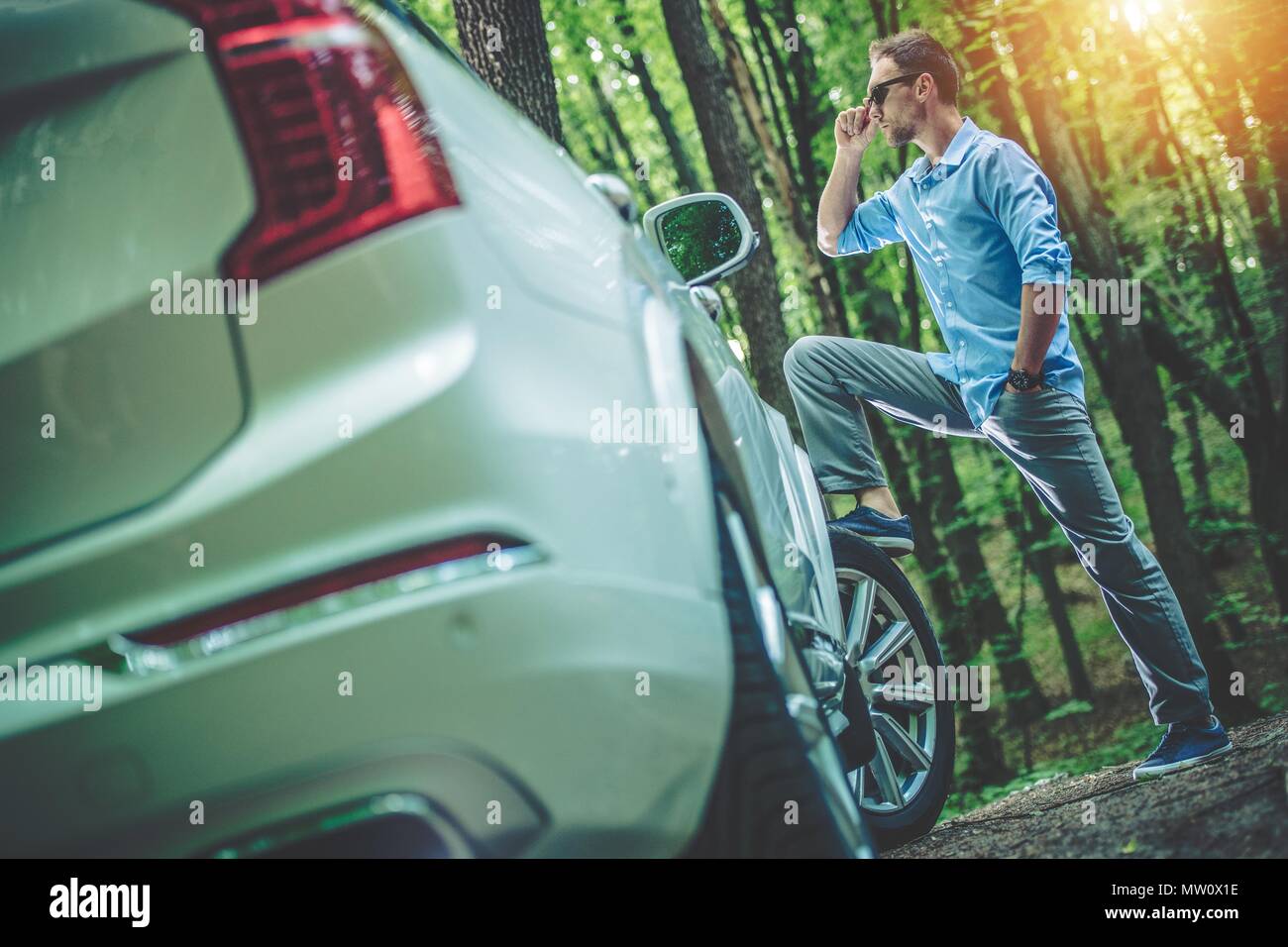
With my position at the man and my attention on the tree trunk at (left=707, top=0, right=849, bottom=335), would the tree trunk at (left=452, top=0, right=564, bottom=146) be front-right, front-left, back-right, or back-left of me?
front-left

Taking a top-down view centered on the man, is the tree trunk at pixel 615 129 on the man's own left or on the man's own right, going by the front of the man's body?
on the man's own right

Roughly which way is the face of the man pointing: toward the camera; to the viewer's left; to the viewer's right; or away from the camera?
to the viewer's left

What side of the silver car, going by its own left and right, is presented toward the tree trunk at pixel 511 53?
front

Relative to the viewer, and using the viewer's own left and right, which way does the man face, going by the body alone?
facing the viewer and to the left of the viewer

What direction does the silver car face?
away from the camera

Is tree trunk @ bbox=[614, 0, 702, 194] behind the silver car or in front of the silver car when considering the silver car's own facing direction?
in front
